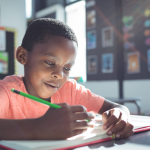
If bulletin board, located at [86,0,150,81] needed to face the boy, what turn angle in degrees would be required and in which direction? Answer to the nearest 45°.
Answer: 0° — it already faces them

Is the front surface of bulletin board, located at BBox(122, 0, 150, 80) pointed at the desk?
yes

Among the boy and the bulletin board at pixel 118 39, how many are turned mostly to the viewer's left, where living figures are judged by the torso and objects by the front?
0

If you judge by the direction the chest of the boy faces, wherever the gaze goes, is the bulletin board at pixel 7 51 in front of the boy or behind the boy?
behind

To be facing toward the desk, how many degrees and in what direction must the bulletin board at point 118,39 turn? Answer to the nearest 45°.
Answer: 0° — it already faces it

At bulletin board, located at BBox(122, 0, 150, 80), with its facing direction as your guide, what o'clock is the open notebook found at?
The open notebook is roughly at 12 o'clock from the bulletin board.

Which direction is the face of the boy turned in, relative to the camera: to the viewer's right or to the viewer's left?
to the viewer's right

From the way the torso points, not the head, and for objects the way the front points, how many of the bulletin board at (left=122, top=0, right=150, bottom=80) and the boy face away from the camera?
0

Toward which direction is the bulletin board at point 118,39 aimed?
toward the camera

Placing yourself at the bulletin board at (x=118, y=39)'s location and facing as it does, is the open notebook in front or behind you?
in front
